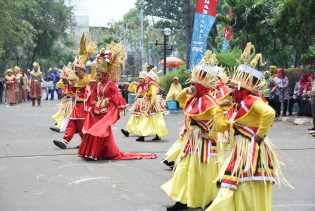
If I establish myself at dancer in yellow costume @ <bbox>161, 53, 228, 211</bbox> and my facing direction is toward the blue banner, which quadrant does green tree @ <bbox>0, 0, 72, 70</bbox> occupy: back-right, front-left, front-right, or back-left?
front-left

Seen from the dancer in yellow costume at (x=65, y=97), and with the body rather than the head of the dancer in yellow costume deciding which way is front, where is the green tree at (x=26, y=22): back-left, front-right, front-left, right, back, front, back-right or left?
right

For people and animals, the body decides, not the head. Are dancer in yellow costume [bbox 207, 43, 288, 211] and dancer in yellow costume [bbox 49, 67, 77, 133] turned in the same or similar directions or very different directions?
same or similar directions

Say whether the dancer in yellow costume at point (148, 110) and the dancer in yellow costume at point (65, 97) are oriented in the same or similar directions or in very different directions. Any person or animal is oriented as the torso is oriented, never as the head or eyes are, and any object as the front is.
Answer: same or similar directions

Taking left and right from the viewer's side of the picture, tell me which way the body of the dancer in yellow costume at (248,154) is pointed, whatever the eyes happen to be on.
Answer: facing to the left of the viewer
